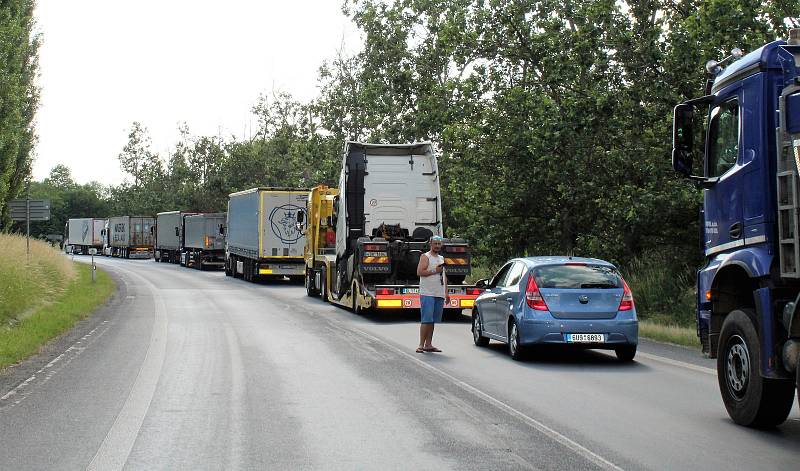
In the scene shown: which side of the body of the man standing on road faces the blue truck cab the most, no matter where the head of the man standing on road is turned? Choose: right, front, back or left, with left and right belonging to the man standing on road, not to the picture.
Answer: front

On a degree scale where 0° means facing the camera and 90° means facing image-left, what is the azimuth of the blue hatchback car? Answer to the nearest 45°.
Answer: approximately 135°

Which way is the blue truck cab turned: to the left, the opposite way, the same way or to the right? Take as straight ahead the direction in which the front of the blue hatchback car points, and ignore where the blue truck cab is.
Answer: the same way

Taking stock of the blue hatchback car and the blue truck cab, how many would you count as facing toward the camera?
0

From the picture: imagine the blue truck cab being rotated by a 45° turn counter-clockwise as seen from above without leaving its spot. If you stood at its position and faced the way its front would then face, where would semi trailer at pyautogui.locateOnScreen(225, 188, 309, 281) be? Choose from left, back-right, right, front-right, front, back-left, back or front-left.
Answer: front-right

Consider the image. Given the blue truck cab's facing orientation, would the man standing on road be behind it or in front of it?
in front

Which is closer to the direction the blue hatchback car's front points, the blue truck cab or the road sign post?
the road sign post

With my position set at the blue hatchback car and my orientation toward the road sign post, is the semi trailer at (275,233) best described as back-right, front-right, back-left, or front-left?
front-right

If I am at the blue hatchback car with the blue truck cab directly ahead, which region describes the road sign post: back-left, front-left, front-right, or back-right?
back-right

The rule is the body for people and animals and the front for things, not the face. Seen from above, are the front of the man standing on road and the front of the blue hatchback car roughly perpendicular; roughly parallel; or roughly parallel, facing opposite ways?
roughly parallel, facing opposite ways

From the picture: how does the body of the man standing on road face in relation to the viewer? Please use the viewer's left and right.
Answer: facing the viewer and to the right of the viewer

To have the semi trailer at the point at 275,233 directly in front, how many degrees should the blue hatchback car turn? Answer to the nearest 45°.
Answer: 0° — it already faces it
